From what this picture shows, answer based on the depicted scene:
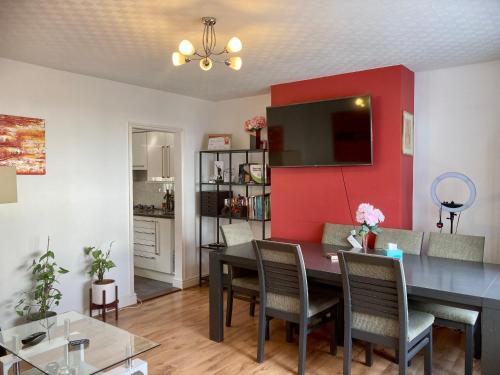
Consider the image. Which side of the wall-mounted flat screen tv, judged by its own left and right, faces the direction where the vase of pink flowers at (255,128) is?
right

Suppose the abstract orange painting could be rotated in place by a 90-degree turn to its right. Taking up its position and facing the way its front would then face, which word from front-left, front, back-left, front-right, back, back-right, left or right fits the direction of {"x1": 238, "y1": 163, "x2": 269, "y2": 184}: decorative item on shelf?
back-left

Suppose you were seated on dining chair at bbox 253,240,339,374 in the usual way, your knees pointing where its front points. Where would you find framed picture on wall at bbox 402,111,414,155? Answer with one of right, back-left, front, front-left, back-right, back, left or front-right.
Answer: front

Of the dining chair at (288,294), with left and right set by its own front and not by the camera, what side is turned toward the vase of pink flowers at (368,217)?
front

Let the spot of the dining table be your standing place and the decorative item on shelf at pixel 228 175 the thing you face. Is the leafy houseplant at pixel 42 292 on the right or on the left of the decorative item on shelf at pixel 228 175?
left

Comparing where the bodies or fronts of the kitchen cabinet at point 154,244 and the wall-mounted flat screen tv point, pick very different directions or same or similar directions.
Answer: same or similar directions

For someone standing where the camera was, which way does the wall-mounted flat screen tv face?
facing the viewer and to the left of the viewer

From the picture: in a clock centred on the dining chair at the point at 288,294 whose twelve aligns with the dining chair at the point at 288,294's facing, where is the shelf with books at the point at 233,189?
The shelf with books is roughly at 10 o'clock from the dining chair.

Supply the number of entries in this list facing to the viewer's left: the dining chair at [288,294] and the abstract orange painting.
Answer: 0

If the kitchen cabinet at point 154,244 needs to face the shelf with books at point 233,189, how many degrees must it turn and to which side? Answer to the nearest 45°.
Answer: approximately 90° to its left

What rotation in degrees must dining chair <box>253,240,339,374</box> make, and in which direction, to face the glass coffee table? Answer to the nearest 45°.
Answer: approximately 180°

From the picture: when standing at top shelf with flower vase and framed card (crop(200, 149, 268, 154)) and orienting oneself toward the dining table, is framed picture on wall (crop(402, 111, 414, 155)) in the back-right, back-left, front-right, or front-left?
front-left
